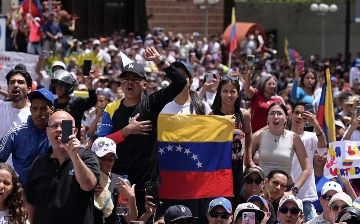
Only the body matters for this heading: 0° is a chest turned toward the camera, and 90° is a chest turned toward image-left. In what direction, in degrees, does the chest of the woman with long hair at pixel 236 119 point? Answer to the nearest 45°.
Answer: approximately 0°

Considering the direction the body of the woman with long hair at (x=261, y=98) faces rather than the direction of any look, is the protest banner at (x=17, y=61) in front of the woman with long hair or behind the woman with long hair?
behind

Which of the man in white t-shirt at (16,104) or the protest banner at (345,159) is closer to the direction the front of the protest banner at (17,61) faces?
the man in white t-shirt

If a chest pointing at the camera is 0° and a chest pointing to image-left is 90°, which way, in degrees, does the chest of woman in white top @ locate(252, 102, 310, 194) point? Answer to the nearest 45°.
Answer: approximately 0°

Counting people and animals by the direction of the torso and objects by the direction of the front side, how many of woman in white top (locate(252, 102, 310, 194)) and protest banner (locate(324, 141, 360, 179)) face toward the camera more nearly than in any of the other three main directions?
2

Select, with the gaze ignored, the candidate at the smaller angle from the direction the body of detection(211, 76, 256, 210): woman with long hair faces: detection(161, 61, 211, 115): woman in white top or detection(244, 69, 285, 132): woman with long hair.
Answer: the woman in white top

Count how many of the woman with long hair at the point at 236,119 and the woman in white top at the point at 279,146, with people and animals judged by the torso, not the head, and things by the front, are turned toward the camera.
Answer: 2

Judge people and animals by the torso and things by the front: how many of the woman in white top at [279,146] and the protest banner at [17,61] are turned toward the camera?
2

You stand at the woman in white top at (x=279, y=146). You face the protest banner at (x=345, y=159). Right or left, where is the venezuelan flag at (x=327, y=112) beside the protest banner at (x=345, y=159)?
left

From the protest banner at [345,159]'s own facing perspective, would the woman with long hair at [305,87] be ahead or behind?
behind
